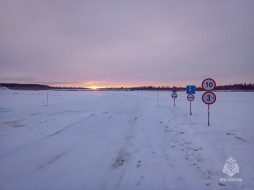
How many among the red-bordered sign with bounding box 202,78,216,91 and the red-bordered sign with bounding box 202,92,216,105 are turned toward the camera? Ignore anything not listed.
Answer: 2

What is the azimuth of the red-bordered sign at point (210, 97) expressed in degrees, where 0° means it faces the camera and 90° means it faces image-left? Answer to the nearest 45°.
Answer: approximately 0°
